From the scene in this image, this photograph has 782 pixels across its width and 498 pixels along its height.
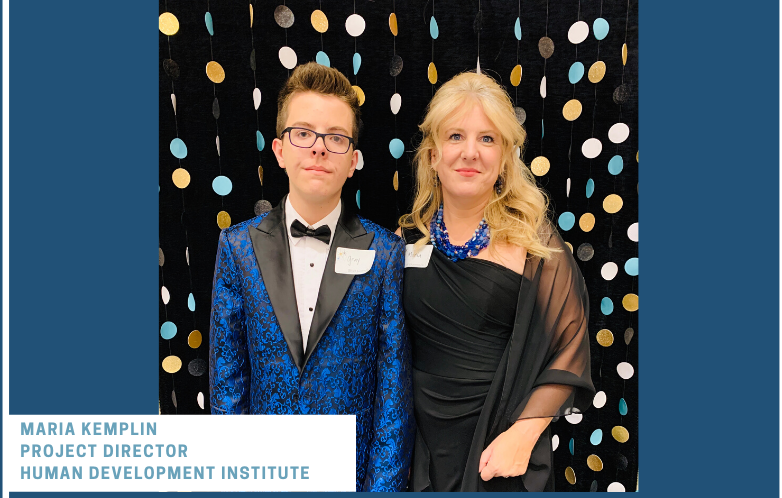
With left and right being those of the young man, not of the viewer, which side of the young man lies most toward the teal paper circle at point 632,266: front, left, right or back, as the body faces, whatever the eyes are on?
left

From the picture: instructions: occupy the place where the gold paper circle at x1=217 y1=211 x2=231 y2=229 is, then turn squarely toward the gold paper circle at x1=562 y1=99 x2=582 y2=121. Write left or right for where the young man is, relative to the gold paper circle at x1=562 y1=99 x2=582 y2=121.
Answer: right

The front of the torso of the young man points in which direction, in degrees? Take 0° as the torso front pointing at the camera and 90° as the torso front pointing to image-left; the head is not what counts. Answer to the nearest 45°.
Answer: approximately 0°

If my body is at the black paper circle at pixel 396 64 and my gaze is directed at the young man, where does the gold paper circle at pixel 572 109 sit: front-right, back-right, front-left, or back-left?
back-left

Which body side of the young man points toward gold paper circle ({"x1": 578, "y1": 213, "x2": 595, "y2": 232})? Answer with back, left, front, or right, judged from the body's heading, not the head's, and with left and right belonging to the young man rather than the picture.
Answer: left

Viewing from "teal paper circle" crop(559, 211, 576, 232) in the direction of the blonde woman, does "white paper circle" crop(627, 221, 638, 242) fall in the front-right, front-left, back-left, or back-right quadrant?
back-left
